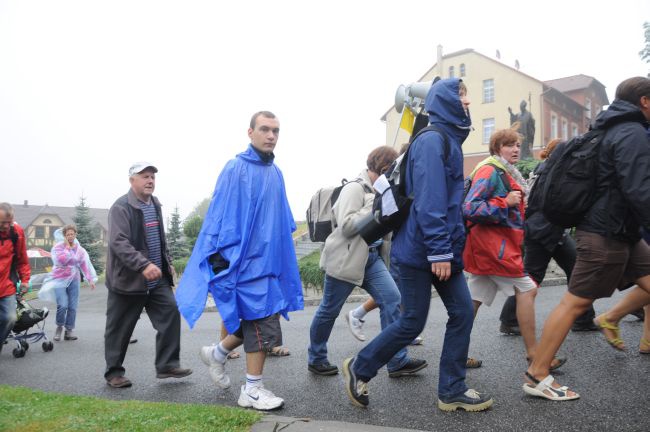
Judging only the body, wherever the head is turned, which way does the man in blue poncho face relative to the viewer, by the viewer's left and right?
facing the viewer and to the right of the viewer

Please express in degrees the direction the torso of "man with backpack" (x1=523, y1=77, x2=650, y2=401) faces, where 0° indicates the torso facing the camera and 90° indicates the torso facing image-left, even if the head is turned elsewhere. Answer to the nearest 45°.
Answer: approximately 270°

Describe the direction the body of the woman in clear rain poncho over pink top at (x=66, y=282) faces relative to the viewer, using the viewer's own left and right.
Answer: facing the viewer

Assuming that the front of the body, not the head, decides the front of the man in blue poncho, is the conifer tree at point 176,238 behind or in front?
behind

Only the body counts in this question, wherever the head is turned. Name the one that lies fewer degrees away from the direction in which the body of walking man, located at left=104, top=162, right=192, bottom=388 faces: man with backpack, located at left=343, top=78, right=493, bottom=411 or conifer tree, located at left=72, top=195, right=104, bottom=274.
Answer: the man with backpack

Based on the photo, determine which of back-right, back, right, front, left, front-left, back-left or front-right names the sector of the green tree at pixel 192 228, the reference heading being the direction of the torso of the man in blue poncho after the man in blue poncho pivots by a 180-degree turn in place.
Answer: front-right

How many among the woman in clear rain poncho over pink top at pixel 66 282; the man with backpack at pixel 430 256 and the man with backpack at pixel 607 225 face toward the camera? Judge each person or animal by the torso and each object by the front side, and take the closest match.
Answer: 1

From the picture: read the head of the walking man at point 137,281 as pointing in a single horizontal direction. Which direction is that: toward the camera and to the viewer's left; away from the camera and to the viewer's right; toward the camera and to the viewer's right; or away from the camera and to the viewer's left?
toward the camera and to the viewer's right

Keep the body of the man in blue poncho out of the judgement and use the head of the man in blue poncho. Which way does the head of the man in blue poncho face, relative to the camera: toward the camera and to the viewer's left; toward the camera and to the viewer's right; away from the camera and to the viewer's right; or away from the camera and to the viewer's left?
toward the camera and to the viewer's right

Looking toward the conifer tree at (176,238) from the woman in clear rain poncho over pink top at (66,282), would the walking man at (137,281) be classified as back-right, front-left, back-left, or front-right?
back-right

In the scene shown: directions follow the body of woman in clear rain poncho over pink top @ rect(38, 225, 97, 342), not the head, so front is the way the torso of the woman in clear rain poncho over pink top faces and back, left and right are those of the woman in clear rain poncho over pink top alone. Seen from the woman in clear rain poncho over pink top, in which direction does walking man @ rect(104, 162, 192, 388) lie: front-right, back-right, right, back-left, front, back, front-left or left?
front

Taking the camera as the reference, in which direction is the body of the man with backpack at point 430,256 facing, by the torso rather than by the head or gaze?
to the viewer's right

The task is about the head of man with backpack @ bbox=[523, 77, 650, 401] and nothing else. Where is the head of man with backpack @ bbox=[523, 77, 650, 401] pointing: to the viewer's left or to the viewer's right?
to the viewer's right

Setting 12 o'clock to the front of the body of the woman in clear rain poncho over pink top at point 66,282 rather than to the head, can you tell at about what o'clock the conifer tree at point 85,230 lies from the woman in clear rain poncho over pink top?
The conifer tree is roughly at 6 o'clock from the woman in clear rain poncho over pink top.
